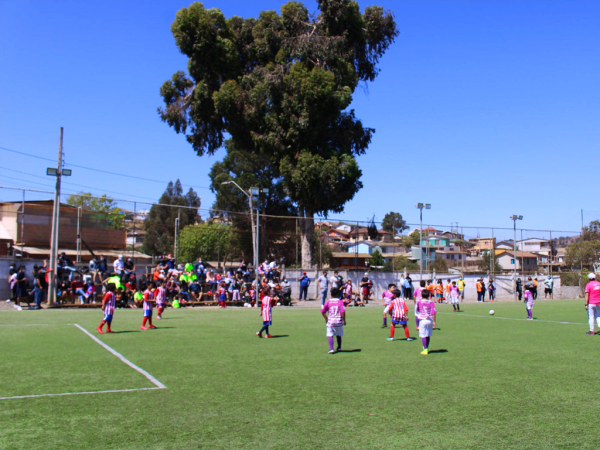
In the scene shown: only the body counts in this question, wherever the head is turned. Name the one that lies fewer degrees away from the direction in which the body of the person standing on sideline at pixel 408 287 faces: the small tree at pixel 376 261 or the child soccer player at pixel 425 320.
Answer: the child soccer player

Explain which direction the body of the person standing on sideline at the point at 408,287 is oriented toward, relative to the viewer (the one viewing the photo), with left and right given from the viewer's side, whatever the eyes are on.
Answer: facing the viewer

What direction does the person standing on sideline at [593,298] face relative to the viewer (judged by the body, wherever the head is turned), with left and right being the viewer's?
facing away from the viewer and to the left of the viewer

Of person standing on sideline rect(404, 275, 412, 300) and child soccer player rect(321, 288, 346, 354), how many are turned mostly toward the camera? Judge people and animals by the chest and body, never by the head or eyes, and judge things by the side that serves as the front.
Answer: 1

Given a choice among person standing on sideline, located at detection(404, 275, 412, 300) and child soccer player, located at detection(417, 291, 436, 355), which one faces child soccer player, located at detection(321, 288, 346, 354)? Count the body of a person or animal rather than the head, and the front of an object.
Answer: the person standing on sideline

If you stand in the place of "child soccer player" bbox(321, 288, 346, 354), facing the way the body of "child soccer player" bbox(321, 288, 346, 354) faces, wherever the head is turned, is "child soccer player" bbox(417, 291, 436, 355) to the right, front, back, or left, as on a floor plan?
right

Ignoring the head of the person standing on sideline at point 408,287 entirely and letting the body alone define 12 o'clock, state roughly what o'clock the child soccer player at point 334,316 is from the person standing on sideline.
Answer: The child soccer player is roughly at 12 o'clock from the person standing on sideline.

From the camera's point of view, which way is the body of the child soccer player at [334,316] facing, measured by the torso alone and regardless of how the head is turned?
away from the camera

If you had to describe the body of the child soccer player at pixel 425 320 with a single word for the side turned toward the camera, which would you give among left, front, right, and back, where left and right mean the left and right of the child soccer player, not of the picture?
back

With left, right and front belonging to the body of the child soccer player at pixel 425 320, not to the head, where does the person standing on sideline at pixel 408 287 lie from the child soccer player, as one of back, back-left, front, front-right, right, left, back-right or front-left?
front

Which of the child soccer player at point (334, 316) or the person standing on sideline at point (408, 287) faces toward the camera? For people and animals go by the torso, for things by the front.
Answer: the person standing on sideline

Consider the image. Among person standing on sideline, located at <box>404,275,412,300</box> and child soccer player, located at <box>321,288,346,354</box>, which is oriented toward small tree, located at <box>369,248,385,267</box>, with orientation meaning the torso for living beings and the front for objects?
the child soccer player

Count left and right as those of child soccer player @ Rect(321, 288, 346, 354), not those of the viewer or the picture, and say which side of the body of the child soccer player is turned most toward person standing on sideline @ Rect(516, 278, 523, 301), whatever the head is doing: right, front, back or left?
front

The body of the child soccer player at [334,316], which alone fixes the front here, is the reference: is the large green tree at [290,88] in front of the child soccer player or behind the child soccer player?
in front

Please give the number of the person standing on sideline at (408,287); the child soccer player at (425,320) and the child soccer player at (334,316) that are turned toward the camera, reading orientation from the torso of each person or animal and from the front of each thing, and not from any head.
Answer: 1

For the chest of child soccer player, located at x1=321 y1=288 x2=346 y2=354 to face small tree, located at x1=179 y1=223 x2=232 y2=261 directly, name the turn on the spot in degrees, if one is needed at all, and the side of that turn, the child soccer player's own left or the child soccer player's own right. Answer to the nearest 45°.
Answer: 0° — they already face it
